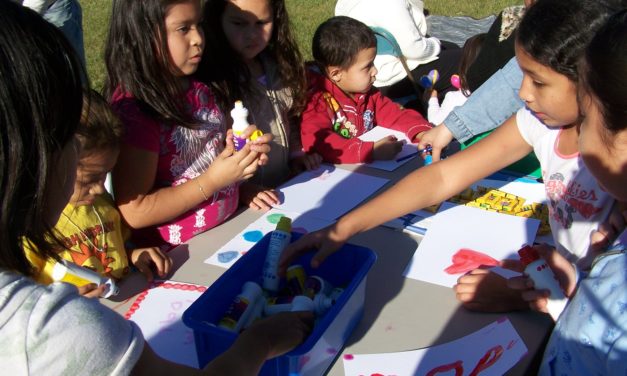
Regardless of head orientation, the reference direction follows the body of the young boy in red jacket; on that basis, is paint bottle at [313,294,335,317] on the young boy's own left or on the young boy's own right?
on the young boy's own right

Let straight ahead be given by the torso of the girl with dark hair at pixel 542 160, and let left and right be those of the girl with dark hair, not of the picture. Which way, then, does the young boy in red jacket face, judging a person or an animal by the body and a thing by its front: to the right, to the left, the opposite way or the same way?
to the left

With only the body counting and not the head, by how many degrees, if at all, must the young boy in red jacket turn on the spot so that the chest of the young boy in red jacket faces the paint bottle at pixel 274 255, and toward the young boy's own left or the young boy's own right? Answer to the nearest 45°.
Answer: approximately 45° to the young boy's own right

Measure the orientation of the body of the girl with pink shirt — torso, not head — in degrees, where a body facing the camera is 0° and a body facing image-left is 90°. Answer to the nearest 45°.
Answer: approximately 315°

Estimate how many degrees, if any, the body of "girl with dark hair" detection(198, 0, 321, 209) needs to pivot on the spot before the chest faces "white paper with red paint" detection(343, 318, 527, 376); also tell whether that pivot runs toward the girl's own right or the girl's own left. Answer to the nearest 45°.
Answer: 0° — they already face it

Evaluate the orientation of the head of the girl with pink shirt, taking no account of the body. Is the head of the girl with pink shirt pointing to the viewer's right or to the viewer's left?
to the viewer's right

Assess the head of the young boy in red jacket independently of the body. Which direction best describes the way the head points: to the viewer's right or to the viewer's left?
to the viewer's right

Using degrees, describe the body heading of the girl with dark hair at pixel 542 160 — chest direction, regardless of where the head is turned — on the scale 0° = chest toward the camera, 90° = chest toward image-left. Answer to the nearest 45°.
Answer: approximately 45°
